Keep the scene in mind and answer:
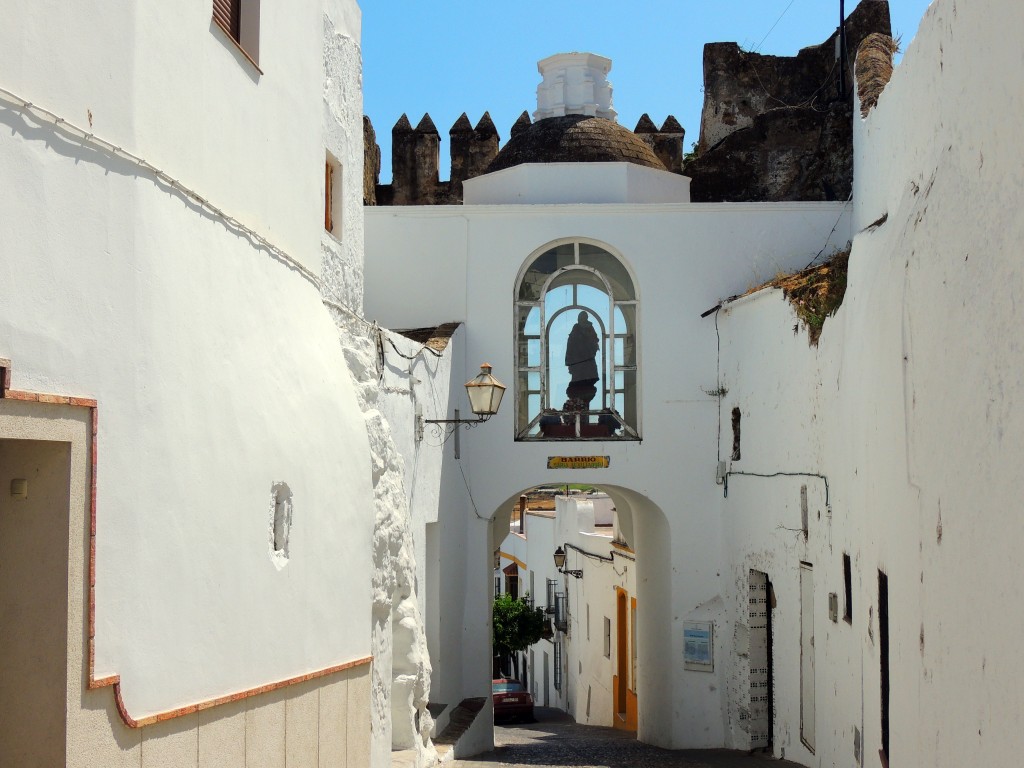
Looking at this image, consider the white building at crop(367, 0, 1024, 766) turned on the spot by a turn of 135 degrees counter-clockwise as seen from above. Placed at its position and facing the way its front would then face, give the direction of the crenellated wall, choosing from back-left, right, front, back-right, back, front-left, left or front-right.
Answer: left

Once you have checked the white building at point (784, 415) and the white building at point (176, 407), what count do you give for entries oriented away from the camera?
0

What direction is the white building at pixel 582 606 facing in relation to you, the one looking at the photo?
facing the viewer and to the left of the viewer

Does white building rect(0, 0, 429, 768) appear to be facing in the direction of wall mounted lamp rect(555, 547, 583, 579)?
no

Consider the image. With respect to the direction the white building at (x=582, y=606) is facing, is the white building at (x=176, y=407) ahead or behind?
ahead

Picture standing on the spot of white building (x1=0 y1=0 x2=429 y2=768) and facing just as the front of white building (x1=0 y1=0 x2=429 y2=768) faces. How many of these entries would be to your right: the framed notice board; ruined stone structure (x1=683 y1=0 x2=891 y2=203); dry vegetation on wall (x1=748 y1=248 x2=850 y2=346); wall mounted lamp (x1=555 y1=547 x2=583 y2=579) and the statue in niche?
0

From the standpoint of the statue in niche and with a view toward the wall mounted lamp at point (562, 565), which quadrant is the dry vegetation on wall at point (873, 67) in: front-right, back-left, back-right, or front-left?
back-right

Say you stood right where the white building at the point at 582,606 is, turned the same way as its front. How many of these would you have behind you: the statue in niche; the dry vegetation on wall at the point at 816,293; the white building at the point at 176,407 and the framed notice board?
0

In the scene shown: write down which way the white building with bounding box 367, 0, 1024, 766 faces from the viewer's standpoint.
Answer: facing the viewer

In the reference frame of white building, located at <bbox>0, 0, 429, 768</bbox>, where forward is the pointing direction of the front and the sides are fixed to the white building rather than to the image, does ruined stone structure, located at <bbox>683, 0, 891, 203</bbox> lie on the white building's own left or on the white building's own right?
on the white building's own left

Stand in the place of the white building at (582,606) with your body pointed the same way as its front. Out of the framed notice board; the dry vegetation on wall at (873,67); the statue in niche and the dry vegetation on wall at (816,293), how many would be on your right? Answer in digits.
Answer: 0

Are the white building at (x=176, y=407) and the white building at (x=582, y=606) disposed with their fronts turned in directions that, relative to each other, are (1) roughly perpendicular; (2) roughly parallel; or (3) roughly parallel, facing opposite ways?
roughly parallel, facing opposite ways

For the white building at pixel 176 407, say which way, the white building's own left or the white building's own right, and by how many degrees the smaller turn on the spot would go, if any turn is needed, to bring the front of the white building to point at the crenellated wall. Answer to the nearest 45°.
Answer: approximately 135° to the white building's own left
